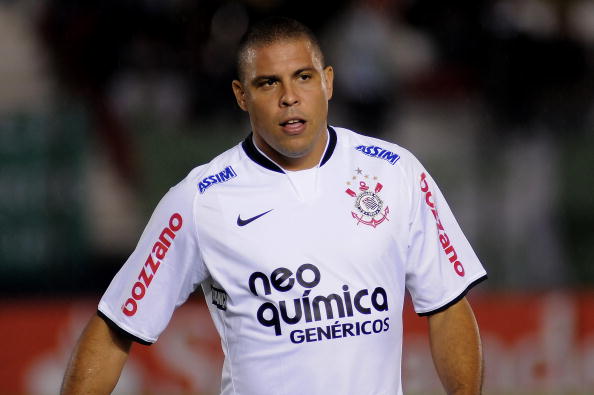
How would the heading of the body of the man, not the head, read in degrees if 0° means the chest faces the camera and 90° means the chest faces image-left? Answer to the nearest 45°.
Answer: approximately 0°
